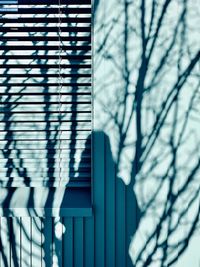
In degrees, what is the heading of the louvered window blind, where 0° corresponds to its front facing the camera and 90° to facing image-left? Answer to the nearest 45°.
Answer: approximately 0°
